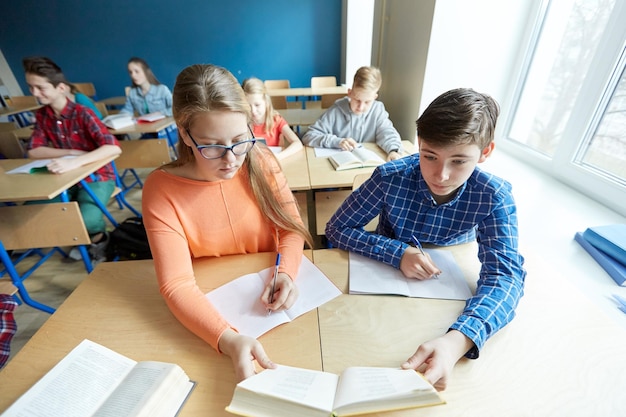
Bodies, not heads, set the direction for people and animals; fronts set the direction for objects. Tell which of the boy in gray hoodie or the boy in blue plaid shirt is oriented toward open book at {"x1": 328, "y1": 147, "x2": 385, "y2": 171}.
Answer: the boy in gray hoodie

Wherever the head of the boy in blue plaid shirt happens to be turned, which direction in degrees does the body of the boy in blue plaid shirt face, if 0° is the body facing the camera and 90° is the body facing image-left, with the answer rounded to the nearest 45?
approximately 45°

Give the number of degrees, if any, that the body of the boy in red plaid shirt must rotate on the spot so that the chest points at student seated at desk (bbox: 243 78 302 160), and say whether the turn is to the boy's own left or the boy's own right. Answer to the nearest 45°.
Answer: approximately 90° to the boy's own left

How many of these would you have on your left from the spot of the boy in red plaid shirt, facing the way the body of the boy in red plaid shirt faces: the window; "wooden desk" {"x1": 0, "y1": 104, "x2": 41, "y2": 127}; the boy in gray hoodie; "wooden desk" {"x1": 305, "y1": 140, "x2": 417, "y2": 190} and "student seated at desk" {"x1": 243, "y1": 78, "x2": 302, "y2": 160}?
4

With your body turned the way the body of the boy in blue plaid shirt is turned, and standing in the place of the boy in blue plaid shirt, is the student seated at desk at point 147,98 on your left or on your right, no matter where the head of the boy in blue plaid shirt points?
on your right

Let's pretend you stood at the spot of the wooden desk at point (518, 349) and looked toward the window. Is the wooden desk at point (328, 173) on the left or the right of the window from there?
left

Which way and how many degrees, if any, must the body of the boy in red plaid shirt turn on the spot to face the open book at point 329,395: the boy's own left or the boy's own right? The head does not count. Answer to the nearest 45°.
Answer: approximately 45° to the boy's own left
